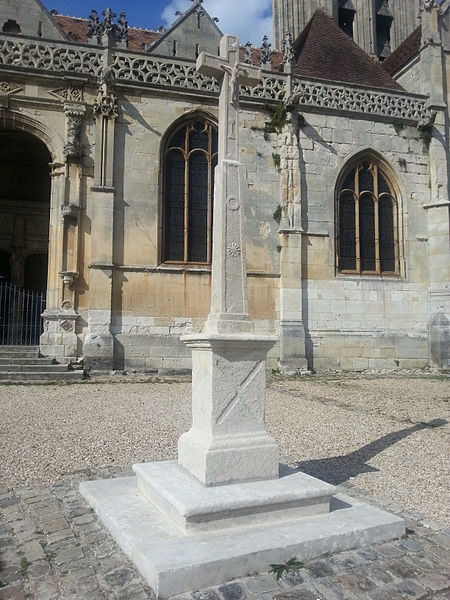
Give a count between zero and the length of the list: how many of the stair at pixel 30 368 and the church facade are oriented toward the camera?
2

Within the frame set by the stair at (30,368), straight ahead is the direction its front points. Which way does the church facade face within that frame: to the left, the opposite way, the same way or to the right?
the same way

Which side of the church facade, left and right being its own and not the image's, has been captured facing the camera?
front

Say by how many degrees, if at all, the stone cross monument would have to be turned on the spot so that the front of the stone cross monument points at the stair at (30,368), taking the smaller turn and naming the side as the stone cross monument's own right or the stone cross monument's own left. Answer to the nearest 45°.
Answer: approximately 180°

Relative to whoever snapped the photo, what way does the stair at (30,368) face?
facing the viewer

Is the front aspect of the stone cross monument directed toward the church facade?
no

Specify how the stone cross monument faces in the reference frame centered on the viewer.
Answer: facing the viewer and to the right of the viewer

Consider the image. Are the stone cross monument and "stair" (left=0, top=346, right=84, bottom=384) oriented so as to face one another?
no

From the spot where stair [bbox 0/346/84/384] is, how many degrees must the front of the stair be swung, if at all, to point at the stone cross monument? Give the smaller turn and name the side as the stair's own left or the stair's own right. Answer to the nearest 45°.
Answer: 0° — it already faces it

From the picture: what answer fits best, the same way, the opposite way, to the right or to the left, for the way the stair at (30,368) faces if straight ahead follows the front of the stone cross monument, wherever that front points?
the same way

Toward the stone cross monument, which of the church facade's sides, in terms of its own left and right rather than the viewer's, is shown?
front

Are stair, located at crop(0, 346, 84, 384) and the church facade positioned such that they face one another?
no
